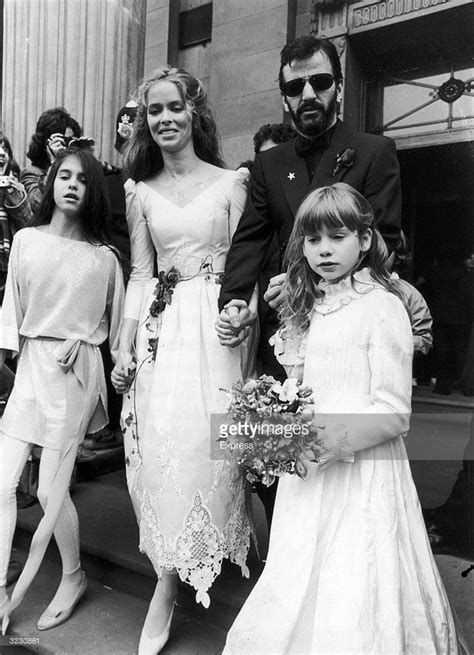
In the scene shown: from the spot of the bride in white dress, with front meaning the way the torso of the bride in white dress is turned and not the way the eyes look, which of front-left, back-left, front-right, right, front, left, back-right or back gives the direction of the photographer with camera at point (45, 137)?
back-right

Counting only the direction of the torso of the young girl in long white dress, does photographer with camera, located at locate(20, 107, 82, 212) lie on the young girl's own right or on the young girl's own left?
on the young girl's own right

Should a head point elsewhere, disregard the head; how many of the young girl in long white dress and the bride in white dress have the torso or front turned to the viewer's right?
0

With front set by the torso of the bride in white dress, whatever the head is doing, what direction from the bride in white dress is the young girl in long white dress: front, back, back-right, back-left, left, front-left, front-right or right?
front-left

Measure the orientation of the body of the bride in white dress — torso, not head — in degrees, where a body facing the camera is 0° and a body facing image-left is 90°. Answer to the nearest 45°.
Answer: approximately 0°

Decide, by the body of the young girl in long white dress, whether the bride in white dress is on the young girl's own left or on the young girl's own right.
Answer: on the young girl's own right
